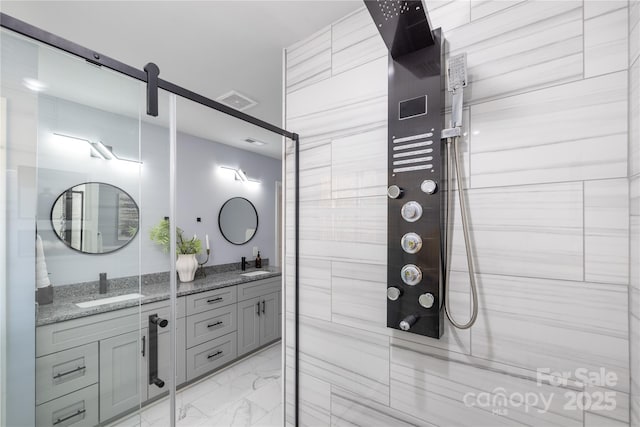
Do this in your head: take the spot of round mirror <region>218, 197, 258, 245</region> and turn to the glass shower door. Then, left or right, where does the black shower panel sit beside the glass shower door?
left

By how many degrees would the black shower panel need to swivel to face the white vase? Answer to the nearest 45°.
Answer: approximately 45° to its right

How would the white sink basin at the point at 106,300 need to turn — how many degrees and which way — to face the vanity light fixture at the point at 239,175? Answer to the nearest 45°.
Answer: approximately 90° to its left

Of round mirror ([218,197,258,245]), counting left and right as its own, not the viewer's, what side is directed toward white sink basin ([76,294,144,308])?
right

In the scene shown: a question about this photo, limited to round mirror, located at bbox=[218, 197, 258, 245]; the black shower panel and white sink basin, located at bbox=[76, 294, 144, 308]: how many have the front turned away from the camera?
0

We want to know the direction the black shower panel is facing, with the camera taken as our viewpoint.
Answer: facing the viewer and to the left of the viewer

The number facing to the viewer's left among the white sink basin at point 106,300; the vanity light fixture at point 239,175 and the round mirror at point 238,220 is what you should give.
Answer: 0

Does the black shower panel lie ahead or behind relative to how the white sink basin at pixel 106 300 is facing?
ahead

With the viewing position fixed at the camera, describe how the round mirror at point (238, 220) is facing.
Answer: facing the viewer and to the right of the viewer

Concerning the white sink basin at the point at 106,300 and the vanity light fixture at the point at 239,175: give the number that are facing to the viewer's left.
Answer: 0

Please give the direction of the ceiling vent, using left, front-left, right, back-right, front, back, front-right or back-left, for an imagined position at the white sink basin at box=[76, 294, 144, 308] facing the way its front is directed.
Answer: left

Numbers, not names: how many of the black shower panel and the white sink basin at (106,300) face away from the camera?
0
